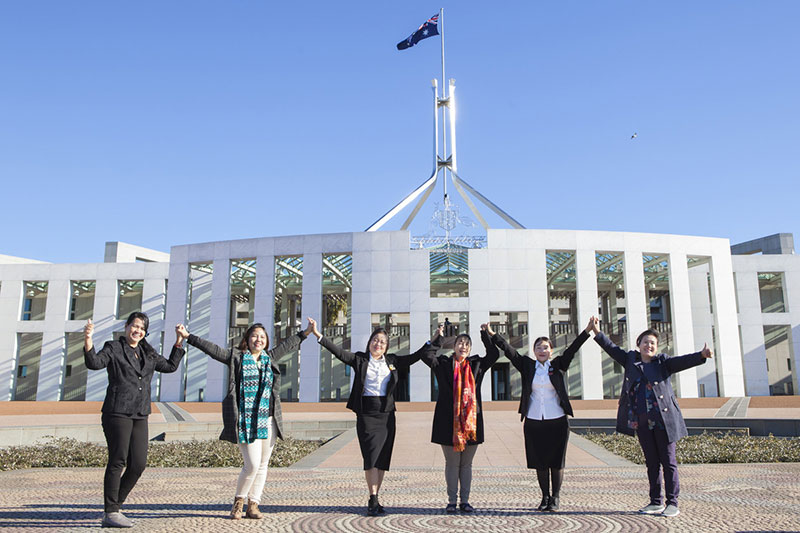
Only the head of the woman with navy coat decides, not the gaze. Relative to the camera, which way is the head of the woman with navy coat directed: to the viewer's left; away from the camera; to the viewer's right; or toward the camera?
toward the camera

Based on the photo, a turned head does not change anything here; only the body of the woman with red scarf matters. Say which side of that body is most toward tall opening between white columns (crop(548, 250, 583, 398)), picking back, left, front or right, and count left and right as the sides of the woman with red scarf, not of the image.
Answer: back

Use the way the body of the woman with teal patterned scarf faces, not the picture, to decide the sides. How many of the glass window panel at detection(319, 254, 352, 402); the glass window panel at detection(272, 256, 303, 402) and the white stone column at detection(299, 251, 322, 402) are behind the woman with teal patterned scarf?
3

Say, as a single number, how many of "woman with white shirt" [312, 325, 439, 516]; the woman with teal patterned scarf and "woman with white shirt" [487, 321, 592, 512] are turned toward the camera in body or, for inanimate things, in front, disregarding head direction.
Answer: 3

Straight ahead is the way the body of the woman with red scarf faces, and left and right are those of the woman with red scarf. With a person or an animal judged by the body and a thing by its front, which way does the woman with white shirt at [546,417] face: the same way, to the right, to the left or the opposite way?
the same way

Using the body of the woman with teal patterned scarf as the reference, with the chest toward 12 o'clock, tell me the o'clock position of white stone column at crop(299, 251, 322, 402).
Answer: The white stone column is roughly at 6 o'clock from the woman with teal patterned scarf.

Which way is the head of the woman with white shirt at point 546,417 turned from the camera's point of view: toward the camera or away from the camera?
toward the camera

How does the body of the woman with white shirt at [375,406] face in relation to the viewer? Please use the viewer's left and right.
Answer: facing the viewer

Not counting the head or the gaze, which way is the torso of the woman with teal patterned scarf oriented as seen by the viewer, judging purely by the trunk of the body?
toward the camera

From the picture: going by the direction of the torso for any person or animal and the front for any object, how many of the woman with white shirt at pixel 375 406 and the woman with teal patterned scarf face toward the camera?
2

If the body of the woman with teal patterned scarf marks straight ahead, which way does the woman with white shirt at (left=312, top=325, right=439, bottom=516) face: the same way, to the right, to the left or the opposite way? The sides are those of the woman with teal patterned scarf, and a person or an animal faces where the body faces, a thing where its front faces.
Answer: the same way

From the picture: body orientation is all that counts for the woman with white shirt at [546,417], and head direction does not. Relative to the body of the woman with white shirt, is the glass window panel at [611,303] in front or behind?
behind

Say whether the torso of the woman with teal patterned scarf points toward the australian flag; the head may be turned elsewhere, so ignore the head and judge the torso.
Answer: no

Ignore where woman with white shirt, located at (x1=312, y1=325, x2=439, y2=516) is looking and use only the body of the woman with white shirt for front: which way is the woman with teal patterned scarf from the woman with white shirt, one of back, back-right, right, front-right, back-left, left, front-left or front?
right

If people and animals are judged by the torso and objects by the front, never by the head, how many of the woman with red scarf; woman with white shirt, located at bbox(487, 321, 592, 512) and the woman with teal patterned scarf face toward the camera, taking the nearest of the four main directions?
3

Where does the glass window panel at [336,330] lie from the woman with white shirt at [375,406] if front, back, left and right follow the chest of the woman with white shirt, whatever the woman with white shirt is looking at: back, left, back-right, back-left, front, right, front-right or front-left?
back

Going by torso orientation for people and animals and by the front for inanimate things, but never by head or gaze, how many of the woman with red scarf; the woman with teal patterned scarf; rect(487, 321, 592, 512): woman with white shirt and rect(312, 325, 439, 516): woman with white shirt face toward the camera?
4

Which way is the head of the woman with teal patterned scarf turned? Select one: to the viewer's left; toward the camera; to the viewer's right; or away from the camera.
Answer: toward the camera

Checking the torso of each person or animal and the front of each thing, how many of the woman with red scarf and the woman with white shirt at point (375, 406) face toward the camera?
2

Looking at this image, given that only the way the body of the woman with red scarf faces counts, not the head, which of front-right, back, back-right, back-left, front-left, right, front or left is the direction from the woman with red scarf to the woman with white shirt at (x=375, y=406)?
right

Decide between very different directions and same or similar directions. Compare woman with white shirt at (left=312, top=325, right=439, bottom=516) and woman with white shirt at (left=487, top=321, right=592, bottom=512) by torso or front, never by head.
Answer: same or similar directions
